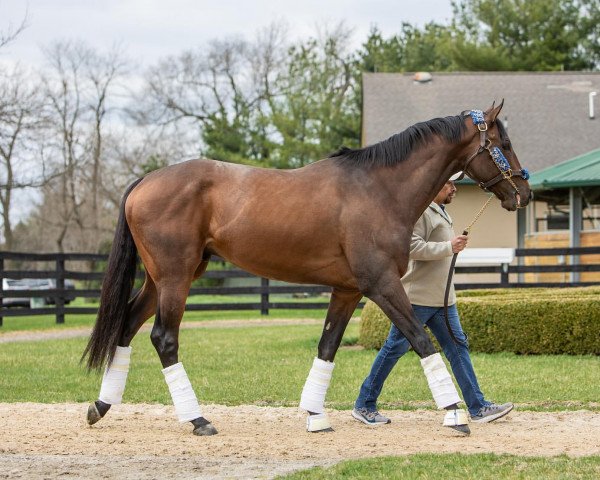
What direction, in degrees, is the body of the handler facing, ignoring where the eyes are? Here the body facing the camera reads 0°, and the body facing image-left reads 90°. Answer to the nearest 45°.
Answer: approximately 270°

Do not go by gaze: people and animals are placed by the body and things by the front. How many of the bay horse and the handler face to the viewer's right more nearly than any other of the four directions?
2

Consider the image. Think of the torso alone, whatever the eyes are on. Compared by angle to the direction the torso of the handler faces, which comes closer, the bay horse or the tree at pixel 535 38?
the tree

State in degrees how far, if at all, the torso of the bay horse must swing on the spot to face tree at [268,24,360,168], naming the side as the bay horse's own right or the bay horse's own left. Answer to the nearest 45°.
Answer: approximately 90° to the bay horse's own left

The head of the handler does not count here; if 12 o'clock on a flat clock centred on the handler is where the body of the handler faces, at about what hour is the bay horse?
The bay horse is roughly at 5 o'clock from the handler.

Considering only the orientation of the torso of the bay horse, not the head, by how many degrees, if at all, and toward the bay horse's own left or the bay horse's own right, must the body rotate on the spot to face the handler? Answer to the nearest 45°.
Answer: approximately 45° to the bay horse's own left

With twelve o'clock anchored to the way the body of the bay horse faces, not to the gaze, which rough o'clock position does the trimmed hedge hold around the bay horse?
The trimmed hedge is roughly at 10 o'clock from the bay horse.

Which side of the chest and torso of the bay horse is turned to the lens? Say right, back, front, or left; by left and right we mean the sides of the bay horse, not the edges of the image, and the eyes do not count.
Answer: right

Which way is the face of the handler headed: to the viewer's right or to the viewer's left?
to the viewer's right

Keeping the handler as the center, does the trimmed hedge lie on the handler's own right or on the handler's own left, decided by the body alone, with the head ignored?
on the handler's own left
